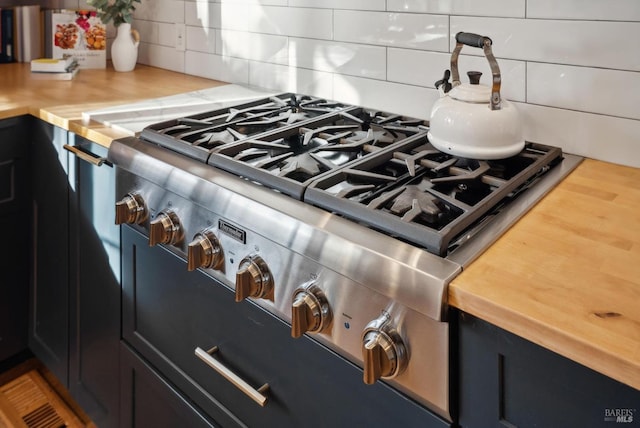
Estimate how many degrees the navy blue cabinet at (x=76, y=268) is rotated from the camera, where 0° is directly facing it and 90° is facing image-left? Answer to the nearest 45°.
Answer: approximately 45°

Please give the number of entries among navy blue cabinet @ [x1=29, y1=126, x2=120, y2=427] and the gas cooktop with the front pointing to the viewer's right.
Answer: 0

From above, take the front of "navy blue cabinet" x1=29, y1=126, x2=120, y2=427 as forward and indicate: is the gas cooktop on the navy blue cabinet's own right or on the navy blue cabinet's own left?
on the navy blue cabinet's own left

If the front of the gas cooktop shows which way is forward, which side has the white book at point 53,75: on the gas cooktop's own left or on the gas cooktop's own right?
on the gas cooktop's own right

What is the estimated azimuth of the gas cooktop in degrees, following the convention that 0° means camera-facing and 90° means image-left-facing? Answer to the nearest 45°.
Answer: approximately 45°

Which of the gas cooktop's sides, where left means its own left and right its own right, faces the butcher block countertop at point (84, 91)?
right

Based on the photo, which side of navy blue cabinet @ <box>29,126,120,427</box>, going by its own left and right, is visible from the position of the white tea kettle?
left
